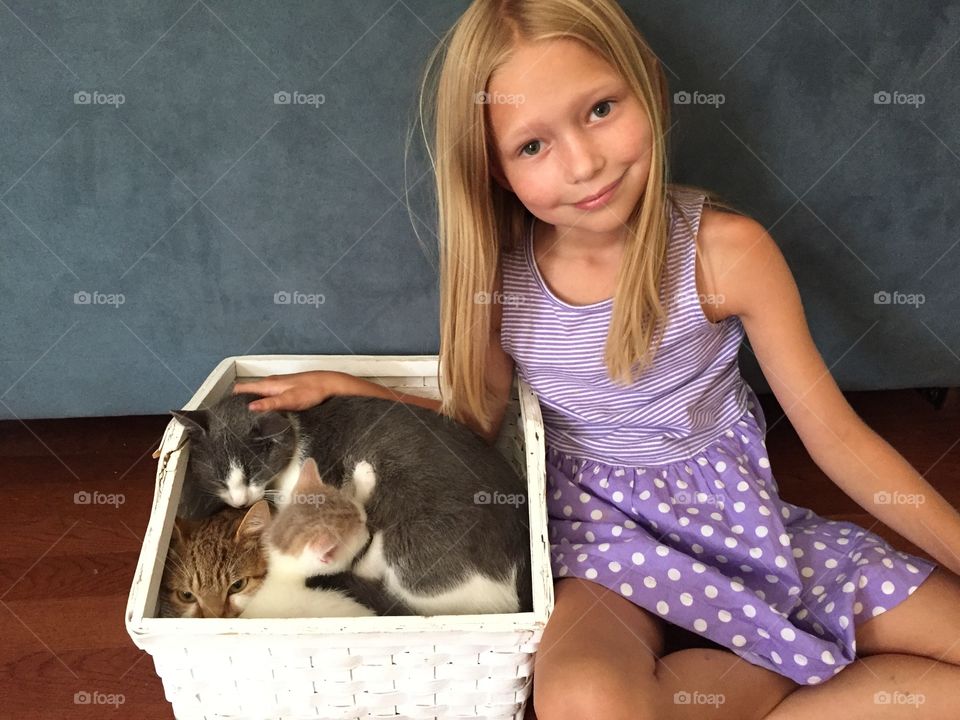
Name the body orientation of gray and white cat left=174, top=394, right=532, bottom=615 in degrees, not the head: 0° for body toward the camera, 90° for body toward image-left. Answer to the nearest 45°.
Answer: approximately 90°

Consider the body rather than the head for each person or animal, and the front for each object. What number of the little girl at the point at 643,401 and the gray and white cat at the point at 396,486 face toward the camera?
1

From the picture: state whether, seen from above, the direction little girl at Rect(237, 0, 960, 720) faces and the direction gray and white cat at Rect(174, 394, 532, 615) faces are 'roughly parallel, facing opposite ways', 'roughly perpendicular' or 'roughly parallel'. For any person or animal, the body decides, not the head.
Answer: roughly perpendicular

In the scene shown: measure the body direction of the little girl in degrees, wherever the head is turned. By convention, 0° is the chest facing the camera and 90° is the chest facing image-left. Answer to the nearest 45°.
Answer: approximately 0°
